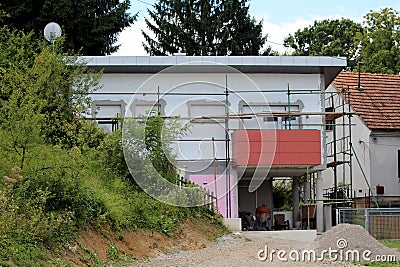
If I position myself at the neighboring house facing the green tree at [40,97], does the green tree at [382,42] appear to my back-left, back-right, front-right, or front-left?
back-right

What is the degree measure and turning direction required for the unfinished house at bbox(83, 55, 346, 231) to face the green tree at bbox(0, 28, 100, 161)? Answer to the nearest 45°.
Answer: approximately 45° to its right

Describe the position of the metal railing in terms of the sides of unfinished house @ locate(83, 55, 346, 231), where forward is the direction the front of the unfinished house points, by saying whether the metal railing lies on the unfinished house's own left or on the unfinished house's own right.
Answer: on the unfinished house's own left

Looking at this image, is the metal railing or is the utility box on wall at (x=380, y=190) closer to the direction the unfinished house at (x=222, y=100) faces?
the metal railing

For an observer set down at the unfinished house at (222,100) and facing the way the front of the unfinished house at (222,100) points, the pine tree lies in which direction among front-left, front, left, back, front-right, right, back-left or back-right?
back

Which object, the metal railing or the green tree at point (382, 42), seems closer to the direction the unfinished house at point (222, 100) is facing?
the metal railing

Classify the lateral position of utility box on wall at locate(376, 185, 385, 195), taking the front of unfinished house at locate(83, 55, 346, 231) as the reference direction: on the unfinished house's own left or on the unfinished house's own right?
on the unfinished house's own left

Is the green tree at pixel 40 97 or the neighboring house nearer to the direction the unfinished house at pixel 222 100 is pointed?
the green tree

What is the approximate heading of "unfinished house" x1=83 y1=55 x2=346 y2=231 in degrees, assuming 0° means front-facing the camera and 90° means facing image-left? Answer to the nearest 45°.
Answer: approximately 0°

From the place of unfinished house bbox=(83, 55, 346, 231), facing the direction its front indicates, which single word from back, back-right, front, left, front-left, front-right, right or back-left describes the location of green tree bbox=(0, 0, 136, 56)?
back-right
